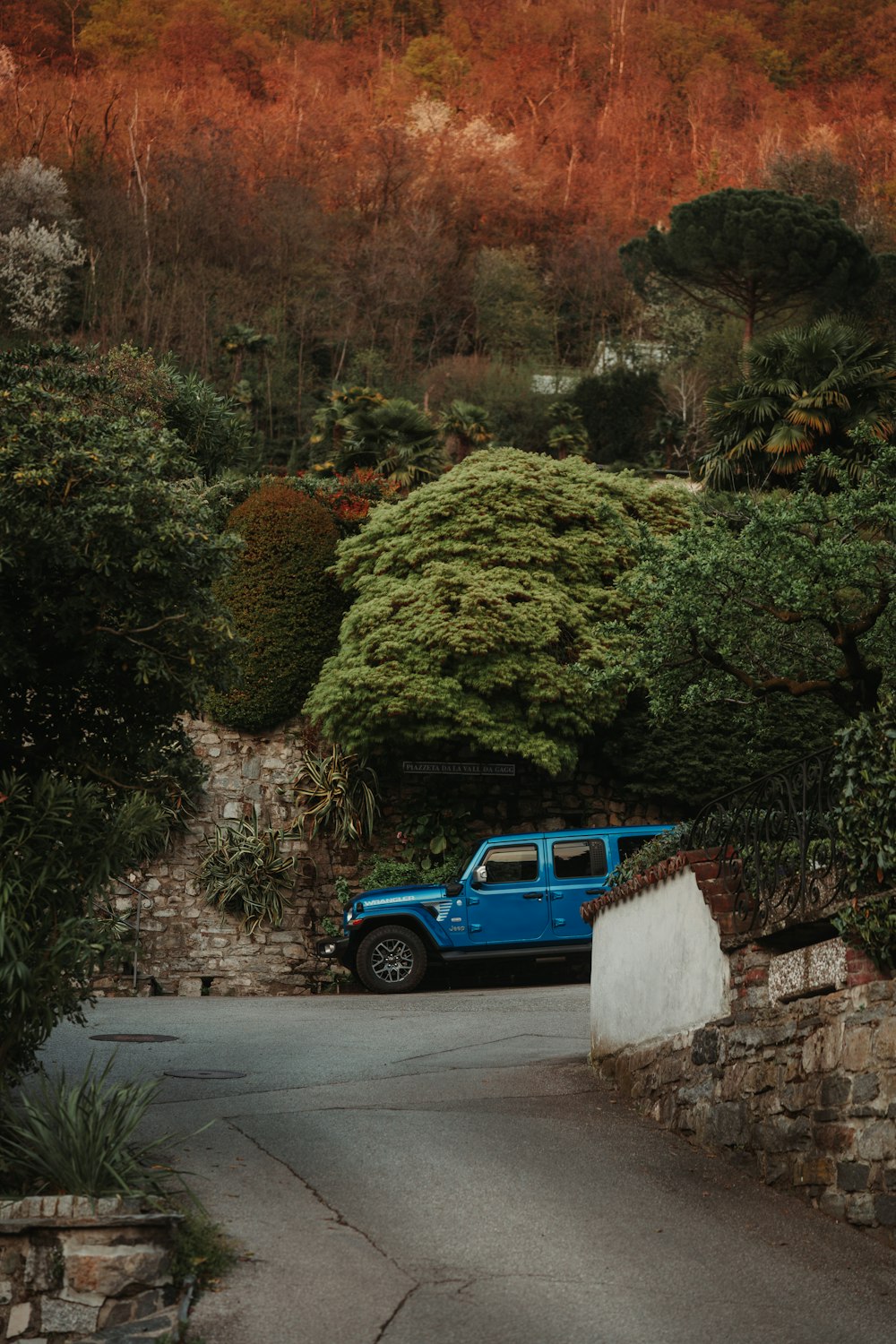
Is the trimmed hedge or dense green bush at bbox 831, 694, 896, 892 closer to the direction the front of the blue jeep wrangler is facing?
the trimmed hedge

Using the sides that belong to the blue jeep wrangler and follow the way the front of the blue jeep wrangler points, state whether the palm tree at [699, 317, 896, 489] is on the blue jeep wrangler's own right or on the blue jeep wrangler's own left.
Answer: on the blue jeep wrangler's own right

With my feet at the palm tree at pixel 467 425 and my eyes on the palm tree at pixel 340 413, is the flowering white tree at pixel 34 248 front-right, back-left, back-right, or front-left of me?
front-right

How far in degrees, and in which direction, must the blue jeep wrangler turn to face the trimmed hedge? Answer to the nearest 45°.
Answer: approximately 45° to its right

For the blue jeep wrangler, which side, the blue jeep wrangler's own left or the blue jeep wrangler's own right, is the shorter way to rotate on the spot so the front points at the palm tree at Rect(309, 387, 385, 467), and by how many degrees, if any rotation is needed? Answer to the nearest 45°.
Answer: approximately 90° to the blue jeep wrangler's own right

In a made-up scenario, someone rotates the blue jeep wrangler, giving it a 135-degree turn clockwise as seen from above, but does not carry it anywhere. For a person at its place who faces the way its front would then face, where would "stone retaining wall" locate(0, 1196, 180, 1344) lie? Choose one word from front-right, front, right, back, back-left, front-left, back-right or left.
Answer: back-right

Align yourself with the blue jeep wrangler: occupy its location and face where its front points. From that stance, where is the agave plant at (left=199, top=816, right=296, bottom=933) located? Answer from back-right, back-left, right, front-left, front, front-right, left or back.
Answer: front-right

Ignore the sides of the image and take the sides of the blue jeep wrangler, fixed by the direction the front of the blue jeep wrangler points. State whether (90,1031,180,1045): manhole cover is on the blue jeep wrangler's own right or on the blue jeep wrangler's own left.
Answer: on the blue jeep wrangler's own left

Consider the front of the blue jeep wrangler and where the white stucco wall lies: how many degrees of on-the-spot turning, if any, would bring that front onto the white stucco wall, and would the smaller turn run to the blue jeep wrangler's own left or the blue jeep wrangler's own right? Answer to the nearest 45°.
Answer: approximately 90° to the blue jeep wrangler's own left

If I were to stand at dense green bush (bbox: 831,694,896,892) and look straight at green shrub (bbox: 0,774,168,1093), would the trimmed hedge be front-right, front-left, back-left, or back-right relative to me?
front-right

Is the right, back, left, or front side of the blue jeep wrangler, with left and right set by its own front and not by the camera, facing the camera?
left

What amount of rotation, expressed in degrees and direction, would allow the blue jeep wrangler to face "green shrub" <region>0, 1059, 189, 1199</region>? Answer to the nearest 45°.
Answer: approximately 90° to its left

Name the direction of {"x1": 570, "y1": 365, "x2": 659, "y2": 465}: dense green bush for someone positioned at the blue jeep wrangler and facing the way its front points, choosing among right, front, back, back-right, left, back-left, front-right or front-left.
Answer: right

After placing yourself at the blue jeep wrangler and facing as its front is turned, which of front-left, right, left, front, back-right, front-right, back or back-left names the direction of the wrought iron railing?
left
